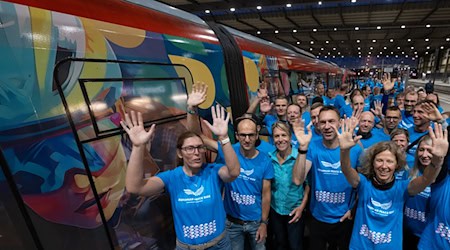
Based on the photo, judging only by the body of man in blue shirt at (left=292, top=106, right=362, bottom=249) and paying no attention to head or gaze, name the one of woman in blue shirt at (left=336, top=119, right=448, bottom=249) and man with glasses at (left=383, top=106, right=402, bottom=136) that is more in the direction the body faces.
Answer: the woman in blue shirt

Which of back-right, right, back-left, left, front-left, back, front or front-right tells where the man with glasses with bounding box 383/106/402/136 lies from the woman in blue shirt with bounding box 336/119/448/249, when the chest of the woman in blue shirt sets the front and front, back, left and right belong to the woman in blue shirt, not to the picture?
back

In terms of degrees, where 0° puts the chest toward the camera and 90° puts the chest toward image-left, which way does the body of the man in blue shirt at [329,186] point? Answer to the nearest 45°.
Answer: approximately 0°

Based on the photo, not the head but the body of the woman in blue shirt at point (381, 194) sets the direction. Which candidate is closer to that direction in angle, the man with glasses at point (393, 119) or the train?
the train

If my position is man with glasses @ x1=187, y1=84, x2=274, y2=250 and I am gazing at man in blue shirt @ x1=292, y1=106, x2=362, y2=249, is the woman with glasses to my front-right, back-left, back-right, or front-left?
back-right

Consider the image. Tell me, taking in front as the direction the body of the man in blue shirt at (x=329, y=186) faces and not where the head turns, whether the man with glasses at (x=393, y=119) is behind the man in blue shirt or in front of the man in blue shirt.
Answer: behind

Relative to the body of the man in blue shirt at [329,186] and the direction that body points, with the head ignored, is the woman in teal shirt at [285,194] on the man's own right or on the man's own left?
on the man's own right

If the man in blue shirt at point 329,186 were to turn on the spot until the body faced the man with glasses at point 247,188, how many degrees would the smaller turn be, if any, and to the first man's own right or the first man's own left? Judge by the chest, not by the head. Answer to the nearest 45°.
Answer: approximately 45° to the first man's own right
